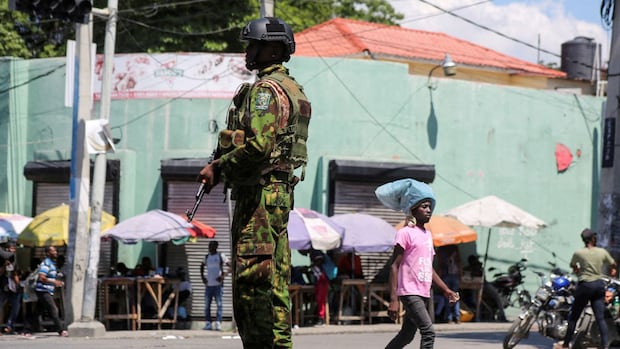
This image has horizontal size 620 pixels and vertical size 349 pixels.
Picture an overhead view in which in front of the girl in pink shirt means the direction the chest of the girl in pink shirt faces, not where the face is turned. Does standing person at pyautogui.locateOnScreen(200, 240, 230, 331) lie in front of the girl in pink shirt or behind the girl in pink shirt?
behind

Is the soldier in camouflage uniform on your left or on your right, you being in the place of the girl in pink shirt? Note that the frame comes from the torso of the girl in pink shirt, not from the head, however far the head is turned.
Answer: on your right

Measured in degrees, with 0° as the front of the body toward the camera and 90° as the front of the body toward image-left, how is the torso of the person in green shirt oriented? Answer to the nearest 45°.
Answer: approximately 180°

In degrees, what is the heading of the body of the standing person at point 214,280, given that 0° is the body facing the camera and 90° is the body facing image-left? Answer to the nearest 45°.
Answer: approximately 0°

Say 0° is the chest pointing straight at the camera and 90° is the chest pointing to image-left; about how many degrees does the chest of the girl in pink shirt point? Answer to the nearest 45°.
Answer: approximately 315°

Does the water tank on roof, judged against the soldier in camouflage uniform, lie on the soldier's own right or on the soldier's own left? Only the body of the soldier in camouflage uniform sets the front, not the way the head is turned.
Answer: on the soldier's own right

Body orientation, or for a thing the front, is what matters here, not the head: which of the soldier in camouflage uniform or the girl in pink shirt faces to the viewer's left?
the soldier in camouflage uniform

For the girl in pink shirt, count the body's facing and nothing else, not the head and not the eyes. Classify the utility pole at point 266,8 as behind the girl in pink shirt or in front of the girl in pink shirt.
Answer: behind

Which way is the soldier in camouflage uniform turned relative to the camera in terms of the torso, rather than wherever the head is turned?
to the viewer's left

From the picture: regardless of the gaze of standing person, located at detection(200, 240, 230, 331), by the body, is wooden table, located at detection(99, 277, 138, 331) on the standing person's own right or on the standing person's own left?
on the standing person's own right
